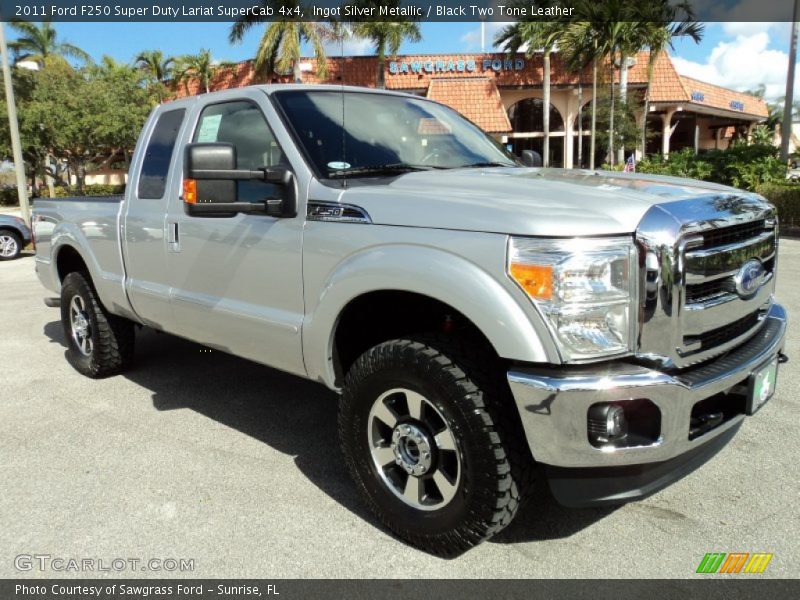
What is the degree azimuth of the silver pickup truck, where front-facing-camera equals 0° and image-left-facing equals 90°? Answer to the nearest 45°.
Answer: approximately 315°

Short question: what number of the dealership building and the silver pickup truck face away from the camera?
0

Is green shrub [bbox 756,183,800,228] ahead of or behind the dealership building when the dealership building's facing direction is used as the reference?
ahead

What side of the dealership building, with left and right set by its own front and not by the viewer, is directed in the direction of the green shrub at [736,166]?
front

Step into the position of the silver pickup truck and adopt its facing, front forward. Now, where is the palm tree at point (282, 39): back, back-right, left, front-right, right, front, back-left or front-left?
back-left

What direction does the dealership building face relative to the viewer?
toward the camera

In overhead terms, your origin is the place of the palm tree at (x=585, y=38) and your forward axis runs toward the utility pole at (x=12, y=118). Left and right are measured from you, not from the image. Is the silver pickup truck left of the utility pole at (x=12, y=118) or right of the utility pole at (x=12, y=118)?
left

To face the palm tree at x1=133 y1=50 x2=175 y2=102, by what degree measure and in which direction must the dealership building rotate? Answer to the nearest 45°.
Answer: approximately 135° to its right

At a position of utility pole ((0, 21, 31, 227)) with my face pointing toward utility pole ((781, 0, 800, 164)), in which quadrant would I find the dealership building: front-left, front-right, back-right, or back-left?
front-left

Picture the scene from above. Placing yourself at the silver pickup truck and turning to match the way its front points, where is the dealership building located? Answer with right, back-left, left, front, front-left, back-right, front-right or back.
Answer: back-left

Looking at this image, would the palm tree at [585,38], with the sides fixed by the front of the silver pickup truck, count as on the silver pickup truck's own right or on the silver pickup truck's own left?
on the silver pickup truck's own left

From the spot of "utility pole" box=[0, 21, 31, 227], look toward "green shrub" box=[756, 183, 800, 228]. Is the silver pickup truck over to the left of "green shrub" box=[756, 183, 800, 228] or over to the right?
right

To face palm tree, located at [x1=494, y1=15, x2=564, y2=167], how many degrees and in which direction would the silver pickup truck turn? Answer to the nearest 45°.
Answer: approximately 135° to its left
